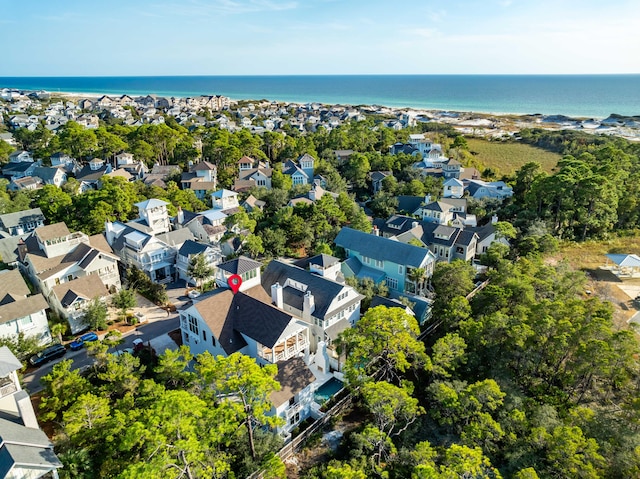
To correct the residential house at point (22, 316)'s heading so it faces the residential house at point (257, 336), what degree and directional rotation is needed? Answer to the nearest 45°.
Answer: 0° — it already faces it

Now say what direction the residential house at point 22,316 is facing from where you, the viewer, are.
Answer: facing the viewer and to the right of the viewer

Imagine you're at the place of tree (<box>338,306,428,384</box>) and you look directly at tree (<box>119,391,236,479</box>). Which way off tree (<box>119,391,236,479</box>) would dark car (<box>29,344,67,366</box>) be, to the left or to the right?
right

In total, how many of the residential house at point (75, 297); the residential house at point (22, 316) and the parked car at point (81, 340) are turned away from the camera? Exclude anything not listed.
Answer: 0

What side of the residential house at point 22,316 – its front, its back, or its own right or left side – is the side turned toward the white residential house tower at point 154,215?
left

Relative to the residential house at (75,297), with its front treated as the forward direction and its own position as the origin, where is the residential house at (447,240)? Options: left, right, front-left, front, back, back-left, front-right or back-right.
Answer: front-left

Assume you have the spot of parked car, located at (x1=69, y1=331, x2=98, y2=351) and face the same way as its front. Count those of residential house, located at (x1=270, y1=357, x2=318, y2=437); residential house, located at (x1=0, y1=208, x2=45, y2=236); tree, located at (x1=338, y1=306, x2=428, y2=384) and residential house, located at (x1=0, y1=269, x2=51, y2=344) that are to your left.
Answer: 2

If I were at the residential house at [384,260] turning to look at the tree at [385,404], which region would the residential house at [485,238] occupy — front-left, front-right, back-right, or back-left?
back-left
